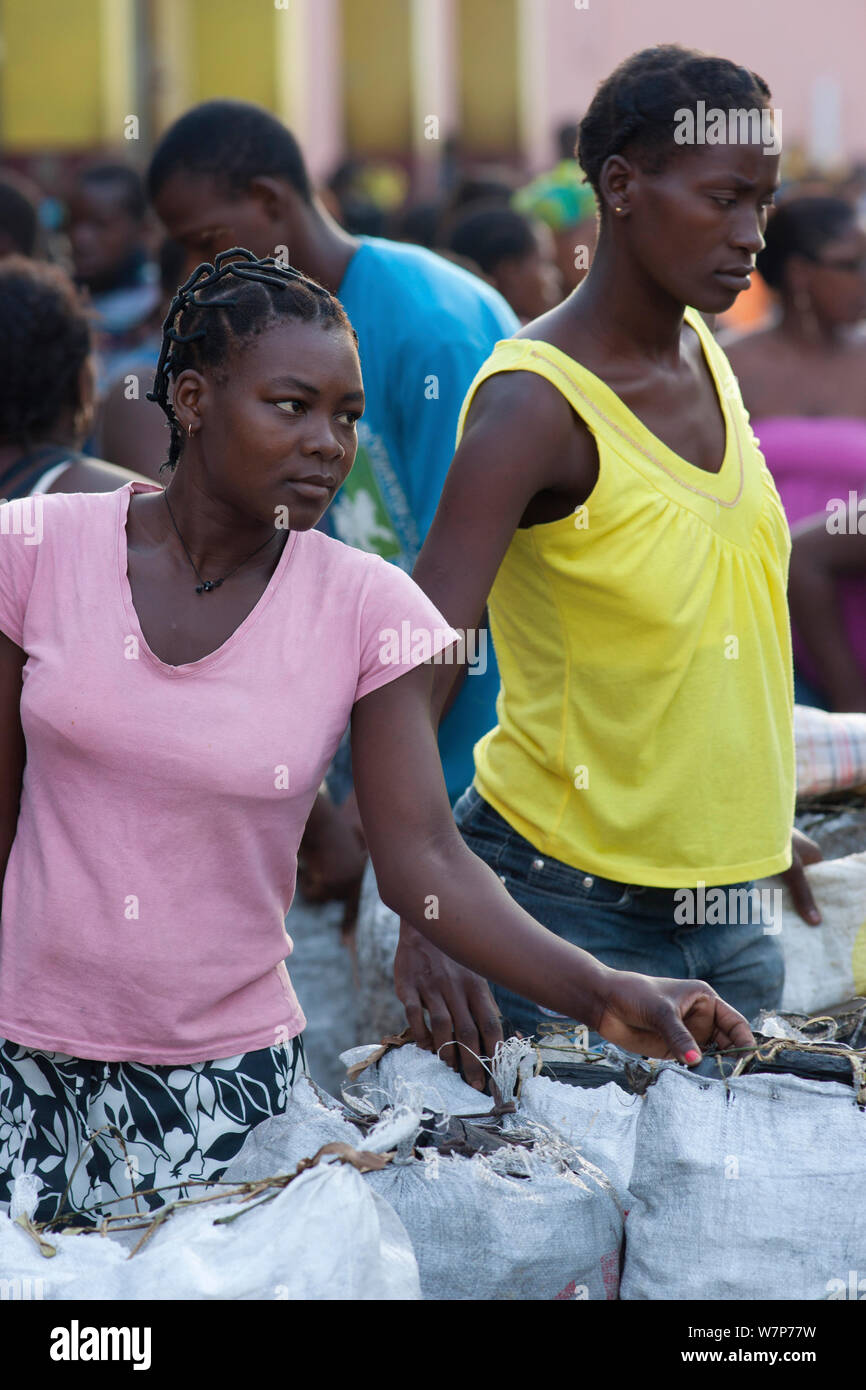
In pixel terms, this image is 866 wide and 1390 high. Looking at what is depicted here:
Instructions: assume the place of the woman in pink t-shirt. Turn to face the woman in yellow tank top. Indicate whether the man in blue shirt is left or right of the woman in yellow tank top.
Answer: left

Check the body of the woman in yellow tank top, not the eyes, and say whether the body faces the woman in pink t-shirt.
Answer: no

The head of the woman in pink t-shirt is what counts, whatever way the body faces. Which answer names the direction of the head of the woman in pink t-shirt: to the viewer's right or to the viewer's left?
to the viewer's right

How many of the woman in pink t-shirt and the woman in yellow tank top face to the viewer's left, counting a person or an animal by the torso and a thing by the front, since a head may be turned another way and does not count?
0

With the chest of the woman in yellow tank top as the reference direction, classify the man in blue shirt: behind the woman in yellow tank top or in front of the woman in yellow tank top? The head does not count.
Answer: behind

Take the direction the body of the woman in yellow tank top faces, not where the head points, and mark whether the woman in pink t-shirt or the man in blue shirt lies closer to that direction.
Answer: the woman in pink t-shirt

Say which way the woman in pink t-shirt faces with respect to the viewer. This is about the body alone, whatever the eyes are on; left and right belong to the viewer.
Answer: facing the viewer

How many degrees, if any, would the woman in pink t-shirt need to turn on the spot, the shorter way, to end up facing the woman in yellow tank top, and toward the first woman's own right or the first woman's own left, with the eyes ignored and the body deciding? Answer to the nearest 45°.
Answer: approximately 135° to the first woman's own left

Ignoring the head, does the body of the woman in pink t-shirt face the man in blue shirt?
no

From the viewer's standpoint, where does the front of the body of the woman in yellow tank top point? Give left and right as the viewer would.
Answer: facing the viewer and to the right of the viewer
